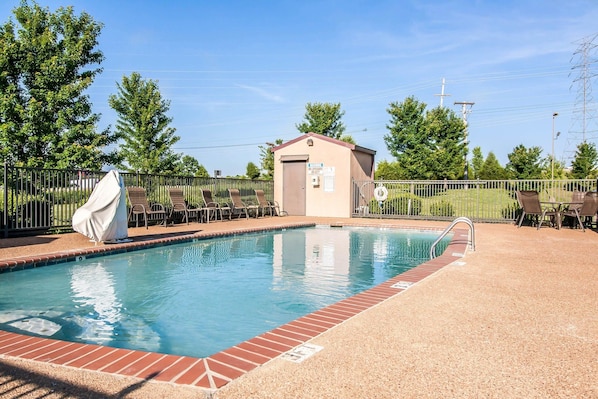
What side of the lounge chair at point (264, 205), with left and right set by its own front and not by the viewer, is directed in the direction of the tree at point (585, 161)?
left

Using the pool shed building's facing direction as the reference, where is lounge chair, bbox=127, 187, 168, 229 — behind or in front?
in front

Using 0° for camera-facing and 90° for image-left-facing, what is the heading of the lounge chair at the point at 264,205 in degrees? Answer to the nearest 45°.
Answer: approximately 315°

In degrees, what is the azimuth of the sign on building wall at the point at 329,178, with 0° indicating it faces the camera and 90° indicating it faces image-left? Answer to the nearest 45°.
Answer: approximately 0°

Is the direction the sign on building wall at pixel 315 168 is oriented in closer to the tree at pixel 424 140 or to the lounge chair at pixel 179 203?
the lounge chair

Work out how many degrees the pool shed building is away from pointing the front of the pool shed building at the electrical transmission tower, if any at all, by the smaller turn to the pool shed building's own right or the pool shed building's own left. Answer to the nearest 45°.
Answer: approximately 135° to the pool shed building's own left

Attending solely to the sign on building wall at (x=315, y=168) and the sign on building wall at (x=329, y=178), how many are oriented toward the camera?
2

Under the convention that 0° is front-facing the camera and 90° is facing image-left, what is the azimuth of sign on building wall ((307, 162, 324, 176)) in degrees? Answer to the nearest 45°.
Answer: approximately 0°

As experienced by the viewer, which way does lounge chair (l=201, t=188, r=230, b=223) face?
facing the viewer and to the right of the viewer
